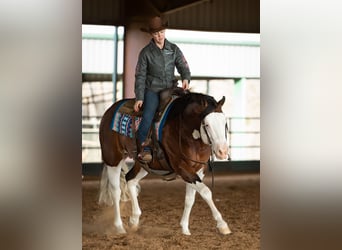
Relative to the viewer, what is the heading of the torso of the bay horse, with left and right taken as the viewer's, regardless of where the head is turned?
facing the viewer and to the right of the viewer

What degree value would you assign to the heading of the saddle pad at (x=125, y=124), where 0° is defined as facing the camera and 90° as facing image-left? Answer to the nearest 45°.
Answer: approximately 315°
